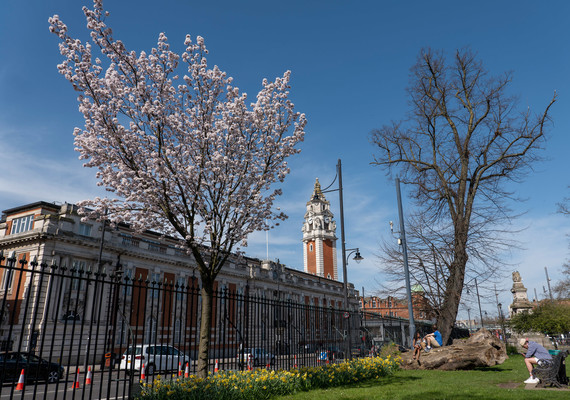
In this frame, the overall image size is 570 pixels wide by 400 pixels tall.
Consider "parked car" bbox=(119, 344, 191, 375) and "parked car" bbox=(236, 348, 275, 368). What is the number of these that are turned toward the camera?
0
